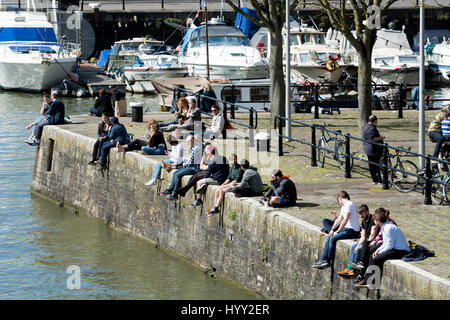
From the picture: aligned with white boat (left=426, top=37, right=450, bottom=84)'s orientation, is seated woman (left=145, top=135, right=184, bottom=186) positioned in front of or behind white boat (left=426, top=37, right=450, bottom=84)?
in front

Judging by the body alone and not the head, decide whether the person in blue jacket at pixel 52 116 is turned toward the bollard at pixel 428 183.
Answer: no

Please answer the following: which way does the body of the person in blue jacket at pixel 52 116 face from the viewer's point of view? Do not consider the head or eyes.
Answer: to the viewer's left

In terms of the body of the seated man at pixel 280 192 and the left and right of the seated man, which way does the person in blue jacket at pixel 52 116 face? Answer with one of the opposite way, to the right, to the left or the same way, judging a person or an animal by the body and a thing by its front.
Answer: the same way

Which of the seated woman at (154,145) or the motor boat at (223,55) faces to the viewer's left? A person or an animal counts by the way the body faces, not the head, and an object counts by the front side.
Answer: the seated woman

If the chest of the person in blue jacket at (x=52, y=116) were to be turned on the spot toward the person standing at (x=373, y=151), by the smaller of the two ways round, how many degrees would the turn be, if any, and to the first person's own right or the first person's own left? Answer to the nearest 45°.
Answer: approximately 135° to the first person's own left

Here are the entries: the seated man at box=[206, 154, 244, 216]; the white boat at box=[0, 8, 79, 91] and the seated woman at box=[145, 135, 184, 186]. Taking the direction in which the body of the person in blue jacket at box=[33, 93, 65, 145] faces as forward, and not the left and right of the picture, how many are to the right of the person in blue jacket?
1

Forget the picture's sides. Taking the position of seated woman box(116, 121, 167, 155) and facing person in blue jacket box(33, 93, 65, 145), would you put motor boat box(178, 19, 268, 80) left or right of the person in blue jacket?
right

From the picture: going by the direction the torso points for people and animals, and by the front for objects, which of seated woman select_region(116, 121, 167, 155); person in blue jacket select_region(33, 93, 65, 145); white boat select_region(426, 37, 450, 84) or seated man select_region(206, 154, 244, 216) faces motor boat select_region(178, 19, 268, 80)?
the white boat

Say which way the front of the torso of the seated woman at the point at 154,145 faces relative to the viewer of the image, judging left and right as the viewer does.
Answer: facing to the left of the viewer

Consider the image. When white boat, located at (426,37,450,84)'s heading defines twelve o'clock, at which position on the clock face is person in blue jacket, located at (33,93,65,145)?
The person in blue jacket is roughly at 11 o'clock from the white boat.

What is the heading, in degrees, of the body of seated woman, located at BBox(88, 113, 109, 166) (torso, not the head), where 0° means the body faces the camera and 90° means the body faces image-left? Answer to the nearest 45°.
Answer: approximately 45°

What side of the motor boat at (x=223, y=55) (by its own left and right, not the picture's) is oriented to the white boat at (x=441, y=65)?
left

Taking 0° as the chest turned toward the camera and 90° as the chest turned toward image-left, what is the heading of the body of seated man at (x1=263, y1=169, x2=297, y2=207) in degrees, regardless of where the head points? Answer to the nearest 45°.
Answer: approximately 90°

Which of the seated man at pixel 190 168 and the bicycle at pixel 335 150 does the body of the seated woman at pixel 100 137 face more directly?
the seated man

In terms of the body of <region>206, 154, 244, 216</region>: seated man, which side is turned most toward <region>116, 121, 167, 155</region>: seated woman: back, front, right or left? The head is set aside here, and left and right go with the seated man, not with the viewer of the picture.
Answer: right

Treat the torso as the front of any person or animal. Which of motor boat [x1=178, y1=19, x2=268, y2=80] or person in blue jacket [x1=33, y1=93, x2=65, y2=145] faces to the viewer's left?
the person in blue jacket
